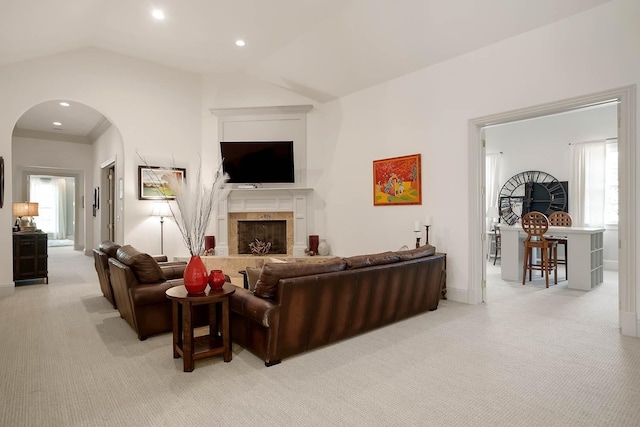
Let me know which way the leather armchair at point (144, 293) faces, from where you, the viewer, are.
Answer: facing away from the viewer and to the right of the viewer

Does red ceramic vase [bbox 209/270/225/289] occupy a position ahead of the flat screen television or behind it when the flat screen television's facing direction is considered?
ahead

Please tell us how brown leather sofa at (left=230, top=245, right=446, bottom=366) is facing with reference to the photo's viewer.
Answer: facing away from the viewer and to the left of the viewer

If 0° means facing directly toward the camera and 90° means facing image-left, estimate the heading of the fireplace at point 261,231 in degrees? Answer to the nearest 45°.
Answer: approximately 0°

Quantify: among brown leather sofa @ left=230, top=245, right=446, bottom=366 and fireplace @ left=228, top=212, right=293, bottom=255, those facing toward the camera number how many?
1

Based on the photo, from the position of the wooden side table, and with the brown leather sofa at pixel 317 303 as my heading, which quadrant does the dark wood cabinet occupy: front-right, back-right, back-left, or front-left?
back-left

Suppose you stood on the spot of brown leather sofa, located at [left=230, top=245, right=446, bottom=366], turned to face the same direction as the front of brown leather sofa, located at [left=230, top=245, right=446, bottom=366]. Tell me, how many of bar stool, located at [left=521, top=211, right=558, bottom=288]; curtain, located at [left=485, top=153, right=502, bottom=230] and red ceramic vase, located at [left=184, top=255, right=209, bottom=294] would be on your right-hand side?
2

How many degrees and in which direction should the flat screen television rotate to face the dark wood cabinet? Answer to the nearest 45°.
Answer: approximately 90° to its right

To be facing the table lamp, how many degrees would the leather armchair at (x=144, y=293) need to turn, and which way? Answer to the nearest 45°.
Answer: approximately 90° to its left

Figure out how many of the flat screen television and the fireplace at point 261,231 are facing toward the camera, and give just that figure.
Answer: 2

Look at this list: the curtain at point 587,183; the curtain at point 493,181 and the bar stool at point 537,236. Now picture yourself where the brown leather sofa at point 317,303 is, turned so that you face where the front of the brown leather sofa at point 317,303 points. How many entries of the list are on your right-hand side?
3

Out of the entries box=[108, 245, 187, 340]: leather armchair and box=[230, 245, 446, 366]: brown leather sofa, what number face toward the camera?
0
